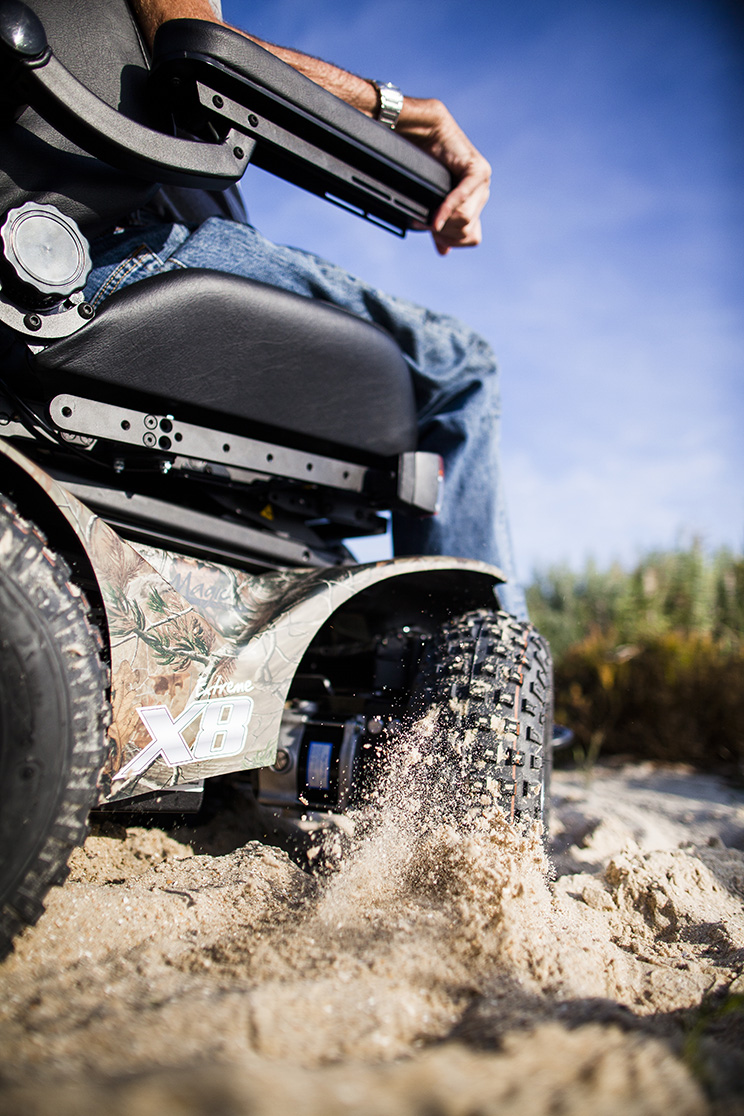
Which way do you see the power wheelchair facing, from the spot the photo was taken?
facing away from the viewer and to the right of the viewer
